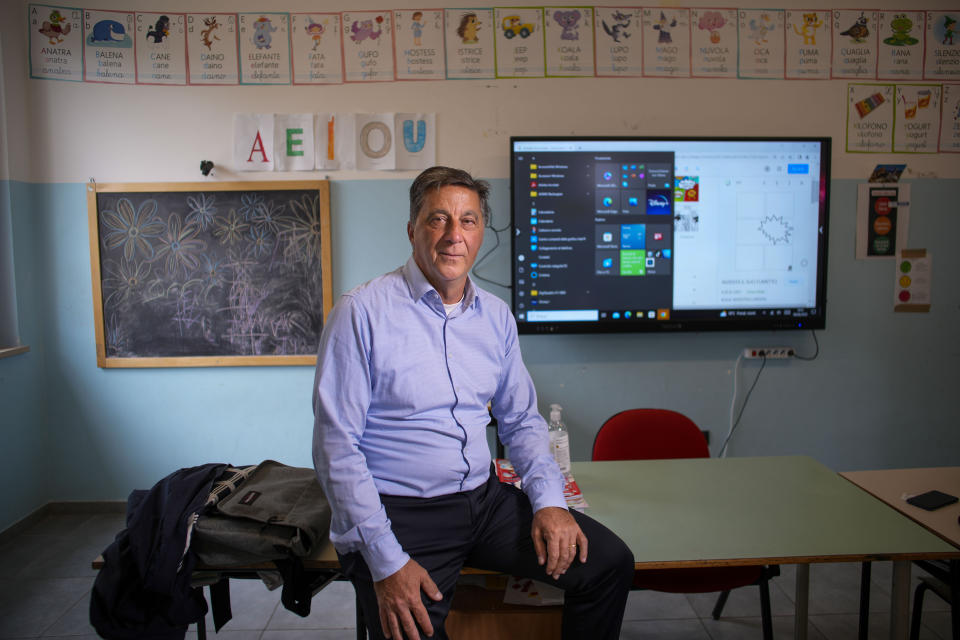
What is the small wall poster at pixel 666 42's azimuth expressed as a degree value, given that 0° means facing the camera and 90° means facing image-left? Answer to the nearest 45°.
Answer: approximately 0°

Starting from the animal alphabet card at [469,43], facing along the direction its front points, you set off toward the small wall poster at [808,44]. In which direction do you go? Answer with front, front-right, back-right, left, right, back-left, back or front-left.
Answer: left

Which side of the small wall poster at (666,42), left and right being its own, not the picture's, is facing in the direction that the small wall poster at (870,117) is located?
left

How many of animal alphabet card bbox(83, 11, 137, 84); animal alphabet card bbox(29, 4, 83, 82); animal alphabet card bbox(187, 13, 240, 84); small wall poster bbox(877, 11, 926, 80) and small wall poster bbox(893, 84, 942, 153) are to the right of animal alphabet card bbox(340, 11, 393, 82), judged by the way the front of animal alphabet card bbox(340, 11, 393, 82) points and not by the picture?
3

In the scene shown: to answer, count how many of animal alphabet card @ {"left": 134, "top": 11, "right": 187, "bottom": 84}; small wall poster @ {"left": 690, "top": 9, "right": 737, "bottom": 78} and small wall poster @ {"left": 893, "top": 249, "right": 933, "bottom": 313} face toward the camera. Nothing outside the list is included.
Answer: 3

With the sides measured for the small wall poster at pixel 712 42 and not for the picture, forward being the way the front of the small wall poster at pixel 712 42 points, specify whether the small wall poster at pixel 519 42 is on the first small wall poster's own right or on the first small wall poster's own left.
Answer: on the first small wall poster's own right
